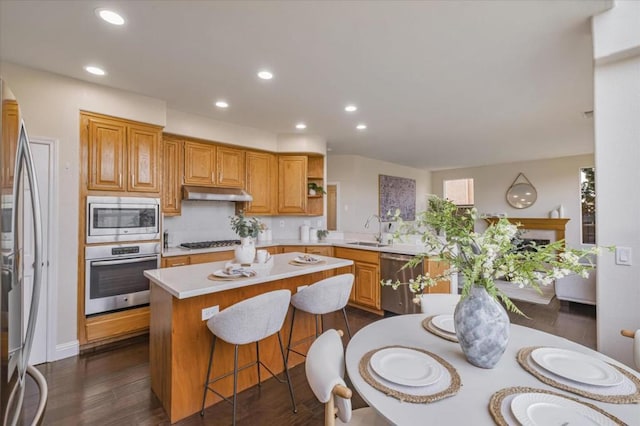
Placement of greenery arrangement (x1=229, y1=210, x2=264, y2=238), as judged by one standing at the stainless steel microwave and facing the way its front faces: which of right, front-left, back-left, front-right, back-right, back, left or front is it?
front-left

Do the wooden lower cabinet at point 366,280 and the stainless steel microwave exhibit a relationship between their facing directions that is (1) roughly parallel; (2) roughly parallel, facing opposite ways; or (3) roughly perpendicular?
roughly perpendicular

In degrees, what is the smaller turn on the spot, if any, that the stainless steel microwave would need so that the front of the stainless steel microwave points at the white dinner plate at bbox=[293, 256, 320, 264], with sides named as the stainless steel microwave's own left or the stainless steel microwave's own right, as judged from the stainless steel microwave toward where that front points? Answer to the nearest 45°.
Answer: approximately 45° to the stainless steel microwave's own left

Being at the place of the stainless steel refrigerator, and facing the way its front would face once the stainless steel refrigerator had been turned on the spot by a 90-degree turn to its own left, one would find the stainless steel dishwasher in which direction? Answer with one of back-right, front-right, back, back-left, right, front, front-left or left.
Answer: right

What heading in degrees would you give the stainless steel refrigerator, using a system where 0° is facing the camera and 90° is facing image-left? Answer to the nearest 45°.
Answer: approximately 270°

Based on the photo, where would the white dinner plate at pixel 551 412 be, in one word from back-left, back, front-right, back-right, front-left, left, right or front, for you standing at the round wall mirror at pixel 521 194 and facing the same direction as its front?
front

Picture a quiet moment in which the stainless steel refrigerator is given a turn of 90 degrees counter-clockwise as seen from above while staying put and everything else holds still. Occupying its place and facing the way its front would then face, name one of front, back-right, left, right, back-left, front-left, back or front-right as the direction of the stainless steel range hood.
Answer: front-right

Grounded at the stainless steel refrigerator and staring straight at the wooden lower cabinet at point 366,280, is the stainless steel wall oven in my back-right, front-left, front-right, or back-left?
front-left

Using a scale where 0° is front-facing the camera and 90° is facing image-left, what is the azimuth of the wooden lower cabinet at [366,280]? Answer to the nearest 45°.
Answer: approximately 45°

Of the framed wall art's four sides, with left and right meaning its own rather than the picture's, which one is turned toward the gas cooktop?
right

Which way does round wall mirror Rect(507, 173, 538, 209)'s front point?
toward the camera
